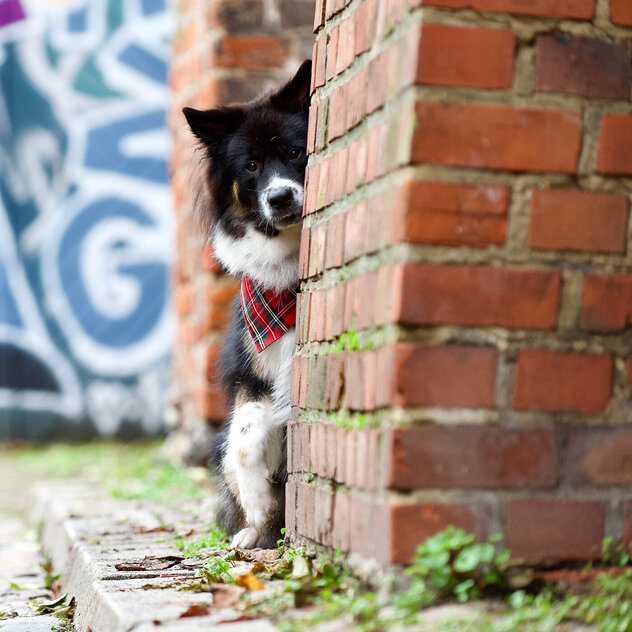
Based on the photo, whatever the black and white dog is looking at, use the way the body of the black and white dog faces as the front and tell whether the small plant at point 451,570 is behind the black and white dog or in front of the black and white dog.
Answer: in front

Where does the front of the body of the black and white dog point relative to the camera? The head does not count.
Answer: toward the camera

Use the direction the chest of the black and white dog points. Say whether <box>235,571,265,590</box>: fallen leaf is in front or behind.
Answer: in front

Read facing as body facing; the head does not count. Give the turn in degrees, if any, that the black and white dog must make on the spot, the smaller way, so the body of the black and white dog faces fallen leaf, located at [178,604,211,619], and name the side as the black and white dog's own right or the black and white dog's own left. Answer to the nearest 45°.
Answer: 0° — it already faces it

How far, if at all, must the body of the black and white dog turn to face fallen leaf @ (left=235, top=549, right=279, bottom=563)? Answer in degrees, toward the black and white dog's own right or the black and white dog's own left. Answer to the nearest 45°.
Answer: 0° — it already faces it

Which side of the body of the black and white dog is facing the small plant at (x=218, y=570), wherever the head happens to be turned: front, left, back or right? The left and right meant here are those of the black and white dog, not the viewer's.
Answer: front
